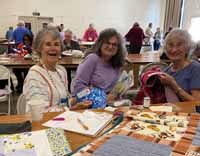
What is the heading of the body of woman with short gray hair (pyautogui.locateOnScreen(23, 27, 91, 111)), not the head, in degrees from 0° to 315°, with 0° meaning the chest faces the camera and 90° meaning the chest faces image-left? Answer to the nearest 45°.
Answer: approximately 315°
